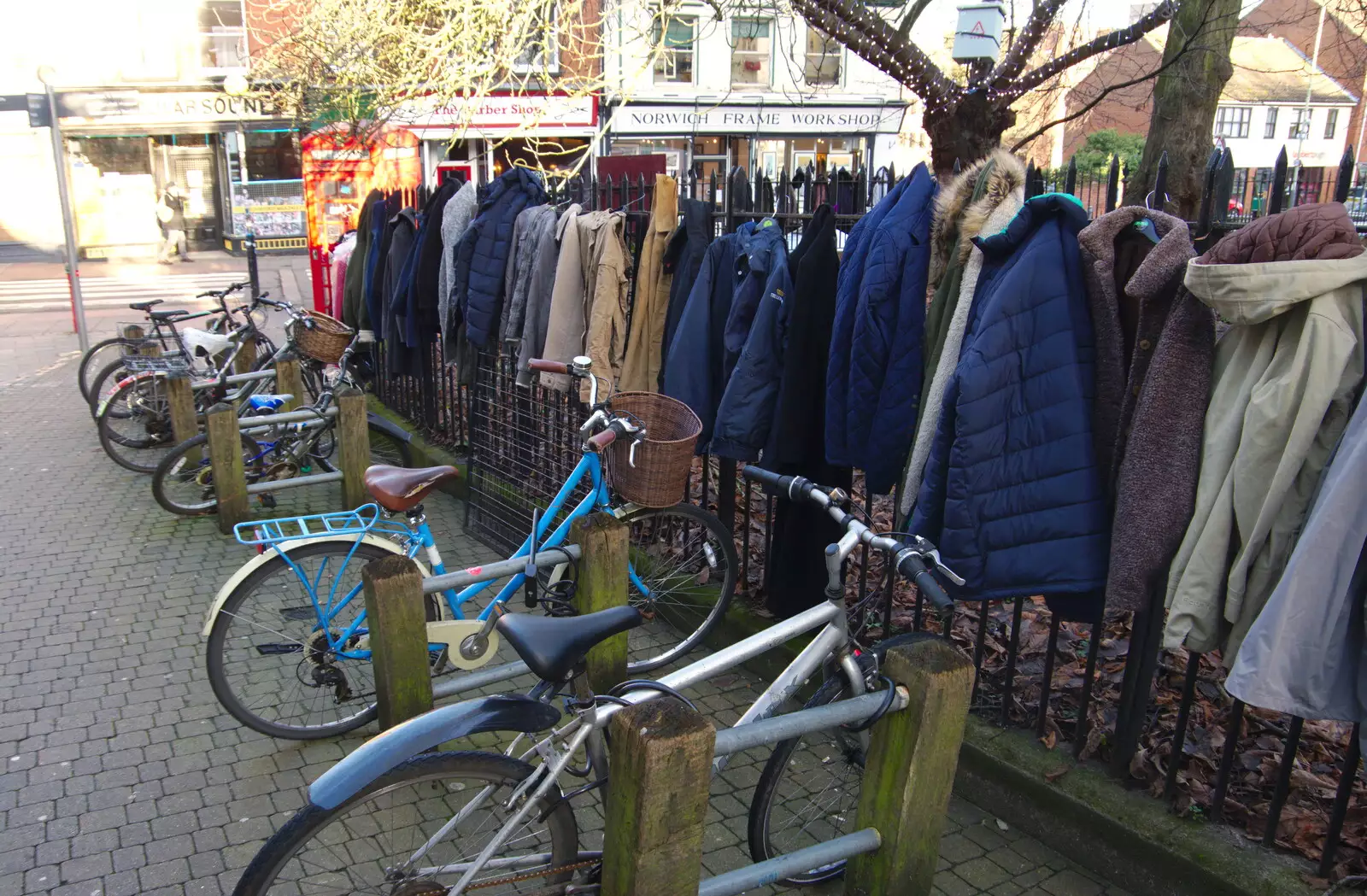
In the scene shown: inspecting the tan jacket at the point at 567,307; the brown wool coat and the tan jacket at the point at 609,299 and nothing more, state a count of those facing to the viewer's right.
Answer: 0

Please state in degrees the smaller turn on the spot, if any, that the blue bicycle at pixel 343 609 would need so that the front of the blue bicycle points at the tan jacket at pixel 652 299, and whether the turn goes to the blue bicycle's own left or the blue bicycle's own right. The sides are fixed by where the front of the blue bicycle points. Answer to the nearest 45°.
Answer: approximately 45° to the blue bicycle's own left

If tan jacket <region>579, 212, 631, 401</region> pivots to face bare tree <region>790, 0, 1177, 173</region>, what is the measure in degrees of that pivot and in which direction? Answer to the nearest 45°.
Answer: approximately 180°

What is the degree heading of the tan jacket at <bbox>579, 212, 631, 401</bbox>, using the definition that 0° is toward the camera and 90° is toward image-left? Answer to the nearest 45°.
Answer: approximately 45°

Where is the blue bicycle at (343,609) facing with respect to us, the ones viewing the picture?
facing to the right of the viewer

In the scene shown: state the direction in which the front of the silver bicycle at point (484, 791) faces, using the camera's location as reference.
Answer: facing away from the viewer and to the right of the viewer

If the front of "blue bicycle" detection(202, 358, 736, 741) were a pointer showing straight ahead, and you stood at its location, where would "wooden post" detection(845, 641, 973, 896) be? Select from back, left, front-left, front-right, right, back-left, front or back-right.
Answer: front-right

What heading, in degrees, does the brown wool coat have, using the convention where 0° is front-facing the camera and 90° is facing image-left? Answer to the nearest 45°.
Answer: approximately 45°

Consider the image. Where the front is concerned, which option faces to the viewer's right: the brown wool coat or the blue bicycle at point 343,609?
the blue bicycle

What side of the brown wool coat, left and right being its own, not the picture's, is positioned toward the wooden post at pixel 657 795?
front

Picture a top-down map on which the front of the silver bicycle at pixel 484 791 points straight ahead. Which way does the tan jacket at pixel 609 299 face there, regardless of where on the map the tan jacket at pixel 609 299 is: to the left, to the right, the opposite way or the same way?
the opposite way

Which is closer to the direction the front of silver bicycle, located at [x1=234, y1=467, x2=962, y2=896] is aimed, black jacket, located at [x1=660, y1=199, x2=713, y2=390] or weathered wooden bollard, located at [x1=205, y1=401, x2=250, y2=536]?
the black jacket

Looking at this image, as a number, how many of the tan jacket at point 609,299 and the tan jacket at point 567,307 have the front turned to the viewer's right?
0

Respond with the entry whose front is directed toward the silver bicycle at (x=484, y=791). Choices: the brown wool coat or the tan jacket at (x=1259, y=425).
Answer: the brown wool coat

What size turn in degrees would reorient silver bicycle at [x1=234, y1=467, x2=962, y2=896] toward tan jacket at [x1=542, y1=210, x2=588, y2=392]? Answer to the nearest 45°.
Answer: approximately 45° to its left

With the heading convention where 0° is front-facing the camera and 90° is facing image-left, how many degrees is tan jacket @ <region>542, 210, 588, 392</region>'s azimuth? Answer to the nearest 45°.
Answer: approximately 90°
